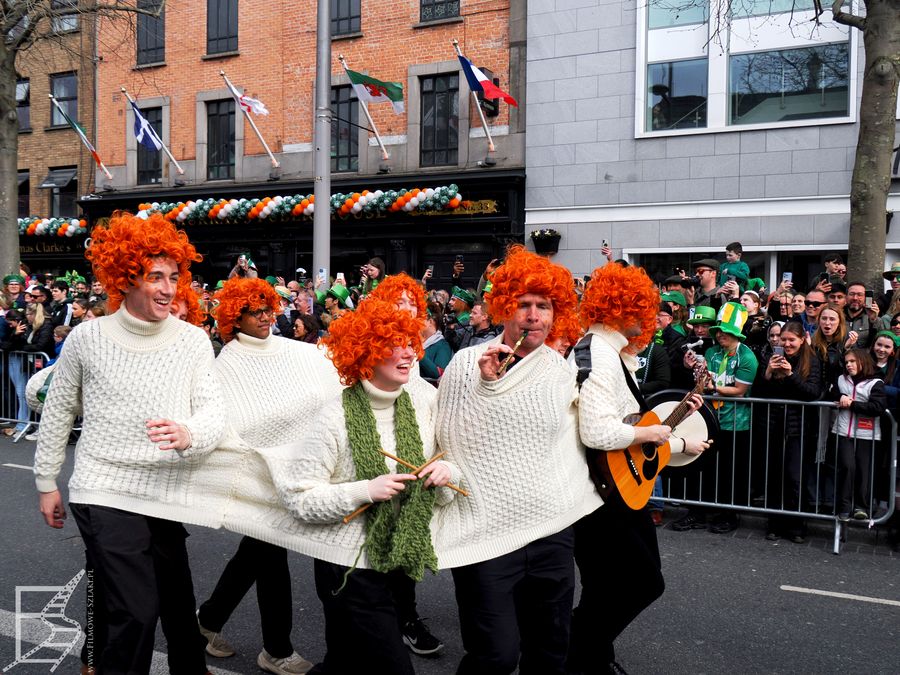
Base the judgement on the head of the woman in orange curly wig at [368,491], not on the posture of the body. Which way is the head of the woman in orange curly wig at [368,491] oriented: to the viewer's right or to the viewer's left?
to the viewer's right

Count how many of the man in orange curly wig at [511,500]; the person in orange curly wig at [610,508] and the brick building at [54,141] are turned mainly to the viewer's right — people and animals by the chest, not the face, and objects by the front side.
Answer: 1

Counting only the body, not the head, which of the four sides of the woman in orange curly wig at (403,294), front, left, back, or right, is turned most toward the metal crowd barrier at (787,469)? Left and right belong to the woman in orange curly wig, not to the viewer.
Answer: left

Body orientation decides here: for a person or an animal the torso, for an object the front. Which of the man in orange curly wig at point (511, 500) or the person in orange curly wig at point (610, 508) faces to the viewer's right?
the person in orange curly wig

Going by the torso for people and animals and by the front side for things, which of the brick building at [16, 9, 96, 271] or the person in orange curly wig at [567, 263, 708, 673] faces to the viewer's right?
the person in orange curly wig

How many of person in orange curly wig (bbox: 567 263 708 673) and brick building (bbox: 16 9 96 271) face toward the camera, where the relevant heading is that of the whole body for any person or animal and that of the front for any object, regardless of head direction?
1

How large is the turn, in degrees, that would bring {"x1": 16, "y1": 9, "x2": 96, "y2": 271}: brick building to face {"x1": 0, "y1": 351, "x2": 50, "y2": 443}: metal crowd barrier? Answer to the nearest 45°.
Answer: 0° — it already faces it

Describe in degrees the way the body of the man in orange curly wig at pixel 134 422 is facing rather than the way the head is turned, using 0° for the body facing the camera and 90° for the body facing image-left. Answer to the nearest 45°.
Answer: approximately 315°

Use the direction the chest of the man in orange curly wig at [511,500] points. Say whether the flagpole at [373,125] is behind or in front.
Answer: behind

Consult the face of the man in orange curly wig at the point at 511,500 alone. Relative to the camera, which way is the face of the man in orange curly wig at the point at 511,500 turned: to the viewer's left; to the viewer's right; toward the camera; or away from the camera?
toward the camera

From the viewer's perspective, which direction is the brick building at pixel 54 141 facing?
toward the camera

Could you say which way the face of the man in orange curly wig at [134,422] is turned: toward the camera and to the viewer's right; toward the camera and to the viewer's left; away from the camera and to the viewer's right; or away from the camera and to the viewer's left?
toward the camera and to the viewer's right

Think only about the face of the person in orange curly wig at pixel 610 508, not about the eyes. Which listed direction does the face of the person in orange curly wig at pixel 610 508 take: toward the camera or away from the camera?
away from the camera

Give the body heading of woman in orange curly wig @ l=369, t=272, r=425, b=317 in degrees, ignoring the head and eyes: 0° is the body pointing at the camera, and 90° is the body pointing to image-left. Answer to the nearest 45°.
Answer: approximately 315°

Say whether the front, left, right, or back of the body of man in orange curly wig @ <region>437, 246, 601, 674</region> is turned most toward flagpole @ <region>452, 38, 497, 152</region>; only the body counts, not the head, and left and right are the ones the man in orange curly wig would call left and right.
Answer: back

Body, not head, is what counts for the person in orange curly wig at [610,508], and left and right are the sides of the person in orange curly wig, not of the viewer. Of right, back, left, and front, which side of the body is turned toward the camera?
right

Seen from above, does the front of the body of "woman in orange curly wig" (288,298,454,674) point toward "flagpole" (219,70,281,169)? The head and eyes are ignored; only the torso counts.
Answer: no
